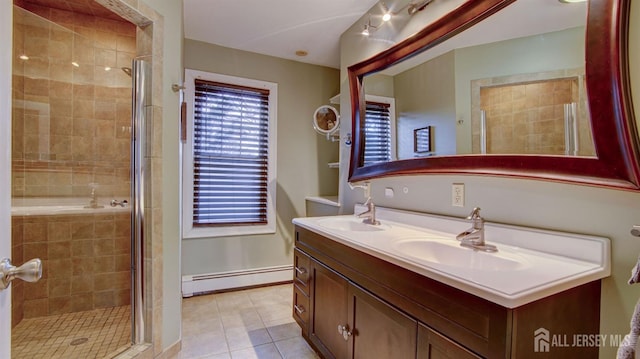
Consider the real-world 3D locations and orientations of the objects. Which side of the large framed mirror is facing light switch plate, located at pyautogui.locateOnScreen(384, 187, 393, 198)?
right

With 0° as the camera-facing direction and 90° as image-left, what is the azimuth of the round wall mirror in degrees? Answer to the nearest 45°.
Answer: approximately 0°

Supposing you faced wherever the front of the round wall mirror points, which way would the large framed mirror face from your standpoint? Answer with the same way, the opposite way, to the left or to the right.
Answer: to the right
